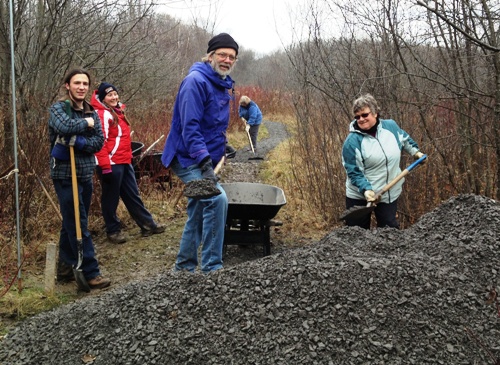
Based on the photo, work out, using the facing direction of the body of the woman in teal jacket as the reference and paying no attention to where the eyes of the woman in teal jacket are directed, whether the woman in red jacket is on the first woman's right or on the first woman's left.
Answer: on the first woman's right

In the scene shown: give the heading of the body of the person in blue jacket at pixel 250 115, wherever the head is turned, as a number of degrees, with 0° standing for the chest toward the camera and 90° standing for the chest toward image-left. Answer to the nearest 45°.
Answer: approximately 45°

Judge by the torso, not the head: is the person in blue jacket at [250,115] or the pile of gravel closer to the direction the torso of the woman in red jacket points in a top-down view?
the pile of gravel

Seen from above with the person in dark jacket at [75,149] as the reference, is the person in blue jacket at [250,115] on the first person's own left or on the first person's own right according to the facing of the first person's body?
on the first person's own left

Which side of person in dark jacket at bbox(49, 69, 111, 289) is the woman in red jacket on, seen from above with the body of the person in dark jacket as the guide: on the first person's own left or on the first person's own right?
on the first person's own left

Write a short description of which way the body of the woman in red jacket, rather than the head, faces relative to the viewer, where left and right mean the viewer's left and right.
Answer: facing the viewer and to the right of the viewer

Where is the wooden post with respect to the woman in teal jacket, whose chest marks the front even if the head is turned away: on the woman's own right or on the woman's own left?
on the woman's own right

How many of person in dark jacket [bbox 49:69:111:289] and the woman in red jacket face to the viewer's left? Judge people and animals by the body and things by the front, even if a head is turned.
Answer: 0

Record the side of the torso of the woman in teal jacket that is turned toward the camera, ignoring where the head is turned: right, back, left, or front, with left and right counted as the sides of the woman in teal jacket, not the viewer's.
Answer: front

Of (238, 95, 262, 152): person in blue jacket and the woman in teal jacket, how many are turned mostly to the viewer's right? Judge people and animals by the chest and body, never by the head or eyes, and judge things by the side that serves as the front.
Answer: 0

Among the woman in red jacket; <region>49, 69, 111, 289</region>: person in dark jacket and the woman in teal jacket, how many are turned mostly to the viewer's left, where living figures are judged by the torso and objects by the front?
0

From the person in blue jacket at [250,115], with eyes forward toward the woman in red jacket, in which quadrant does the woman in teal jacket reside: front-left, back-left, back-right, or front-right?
front-left

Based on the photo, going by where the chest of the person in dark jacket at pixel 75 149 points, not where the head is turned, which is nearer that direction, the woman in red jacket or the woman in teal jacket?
the woman in teal jacket
